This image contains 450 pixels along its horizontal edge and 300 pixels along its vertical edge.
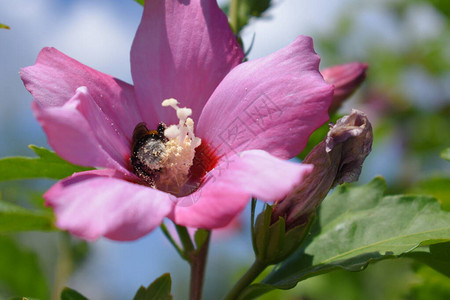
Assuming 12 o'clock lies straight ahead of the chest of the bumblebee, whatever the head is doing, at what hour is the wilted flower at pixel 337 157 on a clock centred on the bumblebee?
The wilted flower is roughly at 4 o'clock from the bumblebee.

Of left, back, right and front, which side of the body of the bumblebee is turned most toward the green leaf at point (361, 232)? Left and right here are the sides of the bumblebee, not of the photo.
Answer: right

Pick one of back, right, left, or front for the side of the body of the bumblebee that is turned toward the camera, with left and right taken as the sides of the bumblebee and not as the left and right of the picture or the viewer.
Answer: back

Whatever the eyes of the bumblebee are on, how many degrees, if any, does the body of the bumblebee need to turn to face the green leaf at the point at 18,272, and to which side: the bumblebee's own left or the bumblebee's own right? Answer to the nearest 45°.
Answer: approximately 45° to the bumblebee's own left

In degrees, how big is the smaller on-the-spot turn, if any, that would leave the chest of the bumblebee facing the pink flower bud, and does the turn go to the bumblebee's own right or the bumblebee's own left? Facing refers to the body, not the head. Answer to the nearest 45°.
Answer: approximately 90° to the bumblebee's own right

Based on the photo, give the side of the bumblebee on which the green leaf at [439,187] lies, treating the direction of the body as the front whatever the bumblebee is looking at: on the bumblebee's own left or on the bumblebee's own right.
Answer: on the bumblebee's own right

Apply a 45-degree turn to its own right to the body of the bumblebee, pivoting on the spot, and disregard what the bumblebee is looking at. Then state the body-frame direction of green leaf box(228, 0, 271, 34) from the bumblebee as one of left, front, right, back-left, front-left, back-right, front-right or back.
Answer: front
